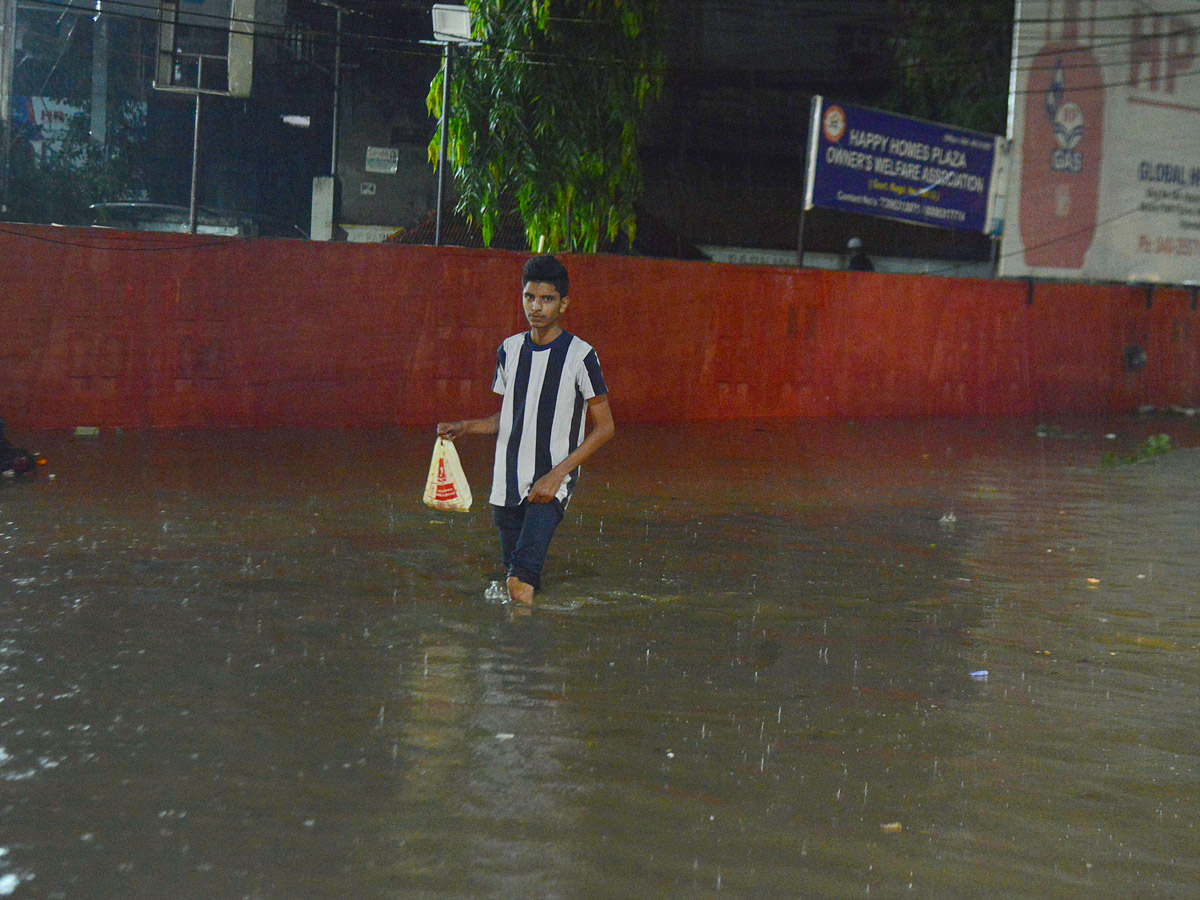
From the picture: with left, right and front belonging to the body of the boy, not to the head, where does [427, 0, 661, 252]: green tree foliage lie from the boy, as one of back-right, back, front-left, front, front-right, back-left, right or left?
back-right

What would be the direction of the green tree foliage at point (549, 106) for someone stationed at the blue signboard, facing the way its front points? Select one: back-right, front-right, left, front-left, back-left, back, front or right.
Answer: right

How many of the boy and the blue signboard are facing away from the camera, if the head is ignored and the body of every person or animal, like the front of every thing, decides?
0

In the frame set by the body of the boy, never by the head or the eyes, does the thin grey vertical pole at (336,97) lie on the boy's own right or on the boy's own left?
on the boy's own right

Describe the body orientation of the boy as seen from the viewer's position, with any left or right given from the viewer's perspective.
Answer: facing the viewer and to the left of the viewer

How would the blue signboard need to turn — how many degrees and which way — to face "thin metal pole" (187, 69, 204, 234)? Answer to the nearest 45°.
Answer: approximately 90° to its right

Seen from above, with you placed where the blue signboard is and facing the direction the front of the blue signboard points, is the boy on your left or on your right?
on your right

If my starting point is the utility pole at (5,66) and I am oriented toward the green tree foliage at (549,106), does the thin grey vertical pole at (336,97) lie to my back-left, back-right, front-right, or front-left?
front-left

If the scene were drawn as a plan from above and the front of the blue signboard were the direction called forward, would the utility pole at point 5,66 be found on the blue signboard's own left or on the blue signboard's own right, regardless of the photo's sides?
on the blue signboard's own right

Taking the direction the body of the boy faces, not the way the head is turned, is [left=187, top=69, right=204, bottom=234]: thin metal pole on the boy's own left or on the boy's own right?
on the boy's own right

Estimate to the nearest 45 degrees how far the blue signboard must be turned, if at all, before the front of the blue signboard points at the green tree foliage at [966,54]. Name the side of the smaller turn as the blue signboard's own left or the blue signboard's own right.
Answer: approximately 135° to the blue signboard's own left

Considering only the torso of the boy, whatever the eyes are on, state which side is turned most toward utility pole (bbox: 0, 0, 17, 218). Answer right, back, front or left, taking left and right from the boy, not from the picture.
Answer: right

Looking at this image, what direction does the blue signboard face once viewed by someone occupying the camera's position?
facing the viewer and to the right of the viewer

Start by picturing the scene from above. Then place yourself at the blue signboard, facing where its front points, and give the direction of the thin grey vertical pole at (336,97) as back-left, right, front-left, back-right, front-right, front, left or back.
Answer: back-right
